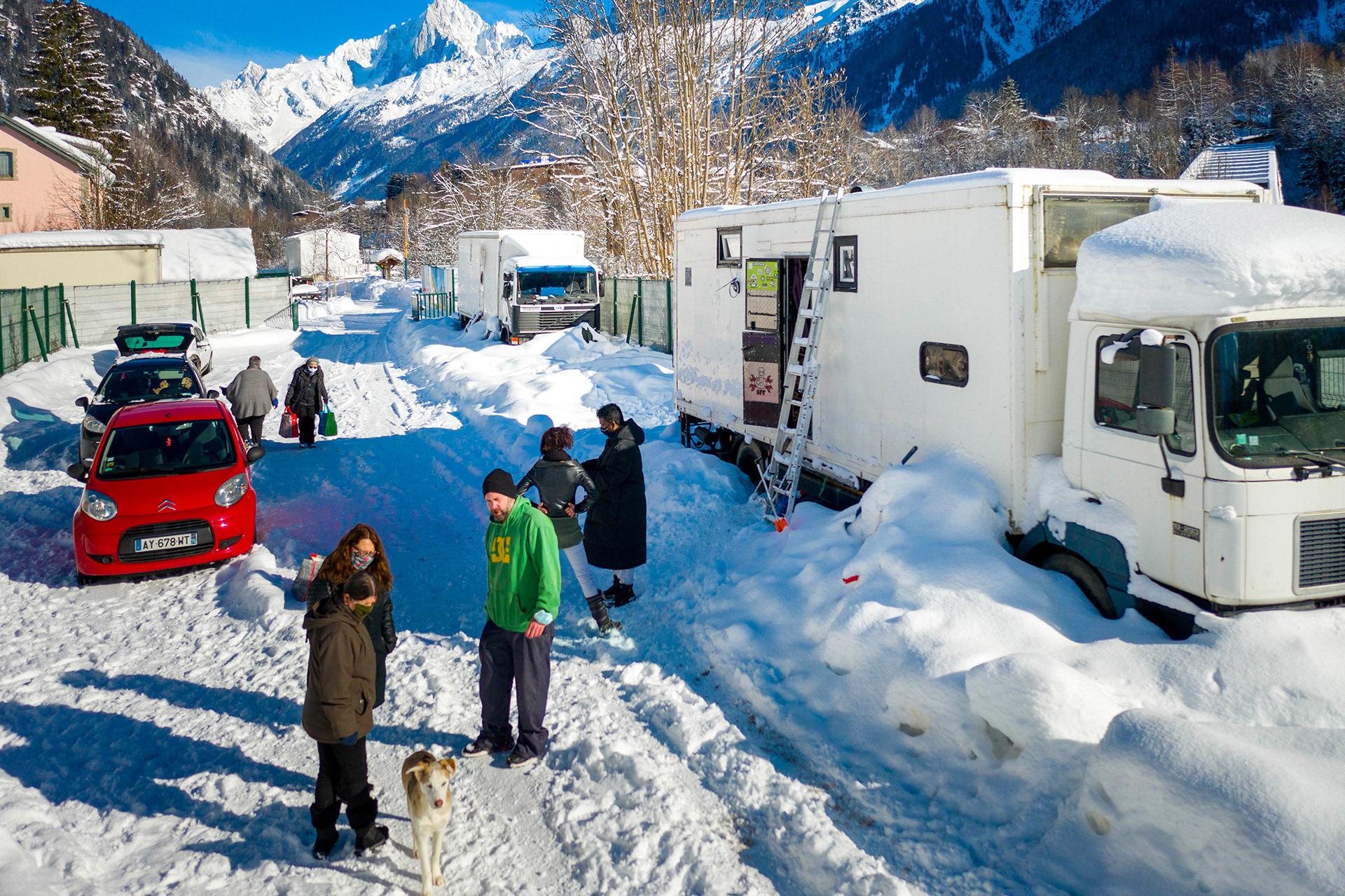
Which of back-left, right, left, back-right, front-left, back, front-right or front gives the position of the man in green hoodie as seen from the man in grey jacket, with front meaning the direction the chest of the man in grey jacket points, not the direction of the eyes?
back

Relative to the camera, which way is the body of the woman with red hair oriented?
away from the camera

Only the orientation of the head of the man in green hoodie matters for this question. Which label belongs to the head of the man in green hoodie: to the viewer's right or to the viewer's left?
to the viewer's left

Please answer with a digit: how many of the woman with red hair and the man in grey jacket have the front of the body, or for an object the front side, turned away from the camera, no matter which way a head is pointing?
2

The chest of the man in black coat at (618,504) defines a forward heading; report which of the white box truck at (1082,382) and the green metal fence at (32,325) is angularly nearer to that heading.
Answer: the green metal fence

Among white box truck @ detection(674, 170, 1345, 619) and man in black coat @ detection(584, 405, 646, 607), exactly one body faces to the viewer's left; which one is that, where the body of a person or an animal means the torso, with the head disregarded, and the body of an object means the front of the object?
the man in black coat

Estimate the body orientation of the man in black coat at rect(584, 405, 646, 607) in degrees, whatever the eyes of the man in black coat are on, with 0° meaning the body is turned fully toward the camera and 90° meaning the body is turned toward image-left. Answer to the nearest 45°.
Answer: approximately 90°
